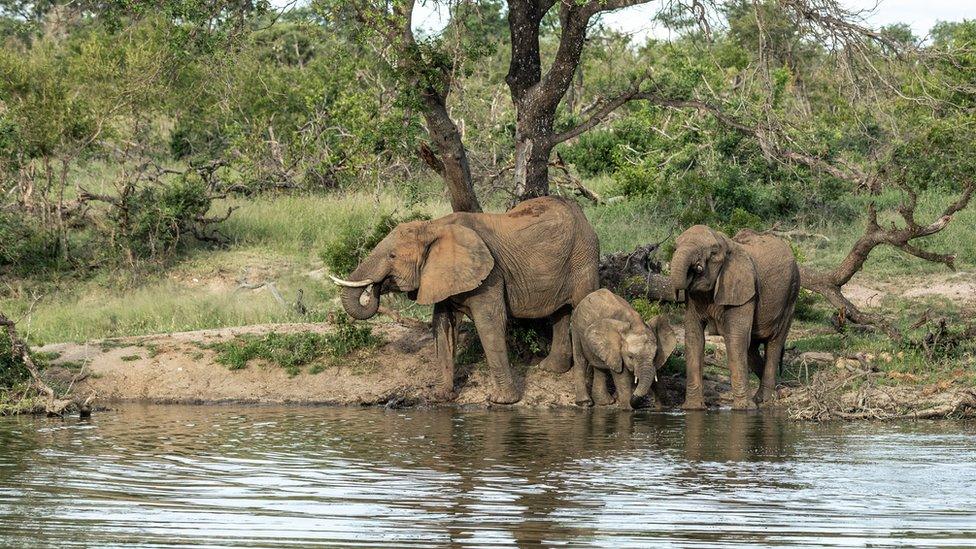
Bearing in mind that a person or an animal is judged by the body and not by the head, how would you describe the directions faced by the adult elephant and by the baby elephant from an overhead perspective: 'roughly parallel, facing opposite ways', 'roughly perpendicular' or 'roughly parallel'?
roughly perpendicular

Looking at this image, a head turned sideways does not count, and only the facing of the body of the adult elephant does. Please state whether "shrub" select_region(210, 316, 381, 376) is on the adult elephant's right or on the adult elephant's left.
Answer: on the adult elephant's right

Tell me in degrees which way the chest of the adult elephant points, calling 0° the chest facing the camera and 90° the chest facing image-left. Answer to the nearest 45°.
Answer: approximately 45°

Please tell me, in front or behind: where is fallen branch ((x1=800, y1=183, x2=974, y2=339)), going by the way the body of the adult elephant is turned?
behind

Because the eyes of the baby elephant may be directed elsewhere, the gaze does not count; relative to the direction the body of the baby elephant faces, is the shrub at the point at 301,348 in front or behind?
behind

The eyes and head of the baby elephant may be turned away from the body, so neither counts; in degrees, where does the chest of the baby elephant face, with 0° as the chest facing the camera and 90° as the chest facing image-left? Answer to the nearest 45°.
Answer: approximately 315°

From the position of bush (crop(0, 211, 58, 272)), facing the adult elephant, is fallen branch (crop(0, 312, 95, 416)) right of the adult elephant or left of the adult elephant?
right

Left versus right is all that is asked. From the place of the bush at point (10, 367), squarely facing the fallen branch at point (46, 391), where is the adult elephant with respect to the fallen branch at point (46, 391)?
left

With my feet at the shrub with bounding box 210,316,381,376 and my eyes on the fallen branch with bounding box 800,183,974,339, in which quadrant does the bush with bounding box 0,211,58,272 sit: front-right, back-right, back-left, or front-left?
back-left
